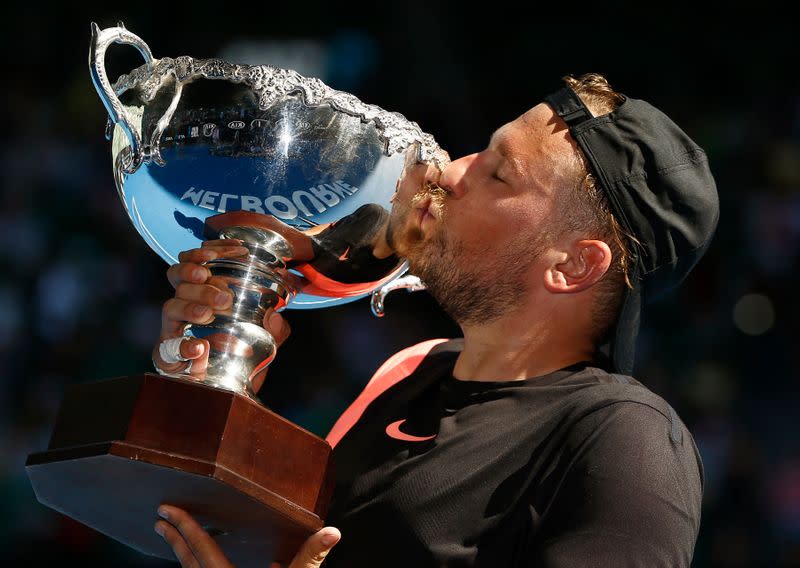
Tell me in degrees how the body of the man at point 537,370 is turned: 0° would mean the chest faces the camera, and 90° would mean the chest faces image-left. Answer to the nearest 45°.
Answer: approximately 45°

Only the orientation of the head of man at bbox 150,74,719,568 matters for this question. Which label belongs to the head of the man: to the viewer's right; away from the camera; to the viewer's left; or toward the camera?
to the viewer's left
